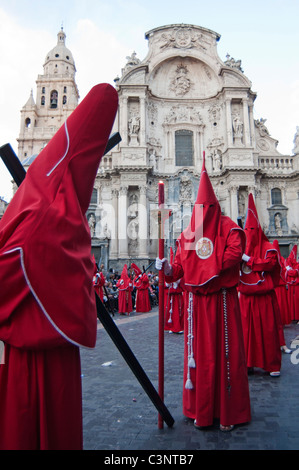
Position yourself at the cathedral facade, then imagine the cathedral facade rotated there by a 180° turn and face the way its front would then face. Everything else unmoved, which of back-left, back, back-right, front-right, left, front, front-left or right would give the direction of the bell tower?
front-left

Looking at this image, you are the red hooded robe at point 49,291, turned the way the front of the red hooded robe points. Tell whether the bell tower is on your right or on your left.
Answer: on your right

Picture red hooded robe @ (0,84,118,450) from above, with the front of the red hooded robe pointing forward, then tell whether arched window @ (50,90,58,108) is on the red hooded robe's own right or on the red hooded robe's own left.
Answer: on the red hooded robe's own right

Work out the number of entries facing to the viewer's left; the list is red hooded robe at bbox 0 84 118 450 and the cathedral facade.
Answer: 1

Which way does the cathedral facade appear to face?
toward the camera

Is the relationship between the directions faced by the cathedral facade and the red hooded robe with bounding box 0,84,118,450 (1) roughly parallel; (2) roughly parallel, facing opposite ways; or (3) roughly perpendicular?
roughly perpendicular

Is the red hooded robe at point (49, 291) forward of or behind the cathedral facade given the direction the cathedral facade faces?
forward

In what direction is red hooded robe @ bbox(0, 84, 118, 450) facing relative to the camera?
to the viewer's left
